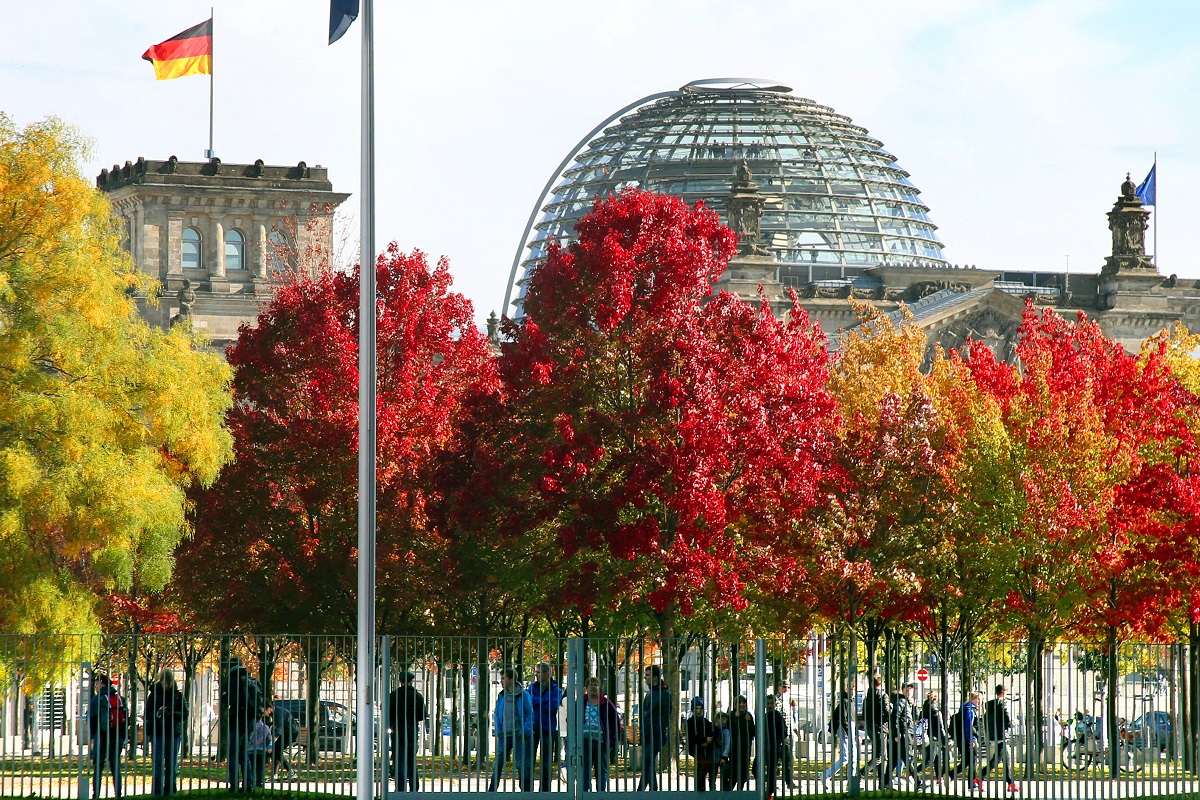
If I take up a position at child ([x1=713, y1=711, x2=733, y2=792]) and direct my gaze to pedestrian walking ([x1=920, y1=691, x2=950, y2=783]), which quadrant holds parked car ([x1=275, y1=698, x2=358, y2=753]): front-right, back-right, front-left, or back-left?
back-left

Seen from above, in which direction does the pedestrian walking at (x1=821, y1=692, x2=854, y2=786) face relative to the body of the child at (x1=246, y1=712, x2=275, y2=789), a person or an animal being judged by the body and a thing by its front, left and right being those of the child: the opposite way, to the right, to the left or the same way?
to the right
